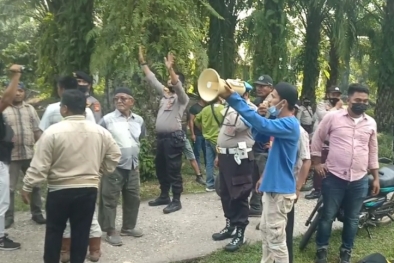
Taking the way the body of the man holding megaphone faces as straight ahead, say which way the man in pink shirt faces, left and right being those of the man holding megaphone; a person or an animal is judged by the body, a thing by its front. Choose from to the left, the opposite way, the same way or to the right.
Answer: to the left

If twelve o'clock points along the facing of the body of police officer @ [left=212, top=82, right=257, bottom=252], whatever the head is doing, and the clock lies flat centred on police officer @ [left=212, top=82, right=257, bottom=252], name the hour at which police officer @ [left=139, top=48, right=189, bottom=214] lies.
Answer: police officer @ [left=139, top=48, right=189, bottom=214] is roughly at 3 o'clock from police officer @ [left=212, top=82, right=257, bottom=252].

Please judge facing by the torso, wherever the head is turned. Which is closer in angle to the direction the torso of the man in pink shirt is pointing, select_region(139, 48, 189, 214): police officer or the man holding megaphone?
the man holding megaphone

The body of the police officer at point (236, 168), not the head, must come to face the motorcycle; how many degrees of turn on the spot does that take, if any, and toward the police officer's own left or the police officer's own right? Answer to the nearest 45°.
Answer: approximately 135° to the police officer's own left

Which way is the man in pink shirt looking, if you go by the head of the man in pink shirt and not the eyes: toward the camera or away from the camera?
toward the camera

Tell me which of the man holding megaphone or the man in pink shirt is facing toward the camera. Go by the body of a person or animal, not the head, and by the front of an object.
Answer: the man in pink shirt

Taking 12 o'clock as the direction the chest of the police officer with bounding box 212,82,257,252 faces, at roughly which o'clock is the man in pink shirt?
The man in pink shirt is roughly at 8 o'clock from the police officer.

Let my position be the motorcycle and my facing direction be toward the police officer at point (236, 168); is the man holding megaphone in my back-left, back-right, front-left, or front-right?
front-left

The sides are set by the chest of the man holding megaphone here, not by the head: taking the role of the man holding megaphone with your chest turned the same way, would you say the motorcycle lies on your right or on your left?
on your right

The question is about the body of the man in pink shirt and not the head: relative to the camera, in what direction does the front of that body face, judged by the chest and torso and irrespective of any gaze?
toward the camera

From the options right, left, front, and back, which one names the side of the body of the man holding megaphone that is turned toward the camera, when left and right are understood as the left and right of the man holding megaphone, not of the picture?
left

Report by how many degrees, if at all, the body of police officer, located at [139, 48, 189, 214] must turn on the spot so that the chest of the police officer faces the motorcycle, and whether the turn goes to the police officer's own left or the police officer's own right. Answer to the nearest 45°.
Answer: approximately 135° to the police officer's own left

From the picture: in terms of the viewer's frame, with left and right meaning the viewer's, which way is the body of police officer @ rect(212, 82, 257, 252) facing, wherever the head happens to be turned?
facing the viewer and to the left of the viewer

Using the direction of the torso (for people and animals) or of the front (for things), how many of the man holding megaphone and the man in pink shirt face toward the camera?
1
